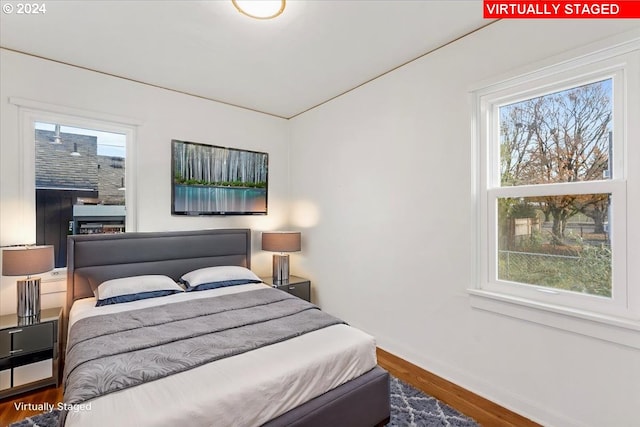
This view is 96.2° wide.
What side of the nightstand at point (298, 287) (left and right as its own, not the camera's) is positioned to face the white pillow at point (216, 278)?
right

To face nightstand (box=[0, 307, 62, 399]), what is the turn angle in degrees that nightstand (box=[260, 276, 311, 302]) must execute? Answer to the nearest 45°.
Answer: approximately 90° to its right

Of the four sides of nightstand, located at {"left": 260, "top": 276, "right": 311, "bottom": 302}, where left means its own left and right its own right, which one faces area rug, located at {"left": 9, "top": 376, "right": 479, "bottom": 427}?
front

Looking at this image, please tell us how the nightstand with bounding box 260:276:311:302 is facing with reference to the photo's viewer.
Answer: facing the viewer and to the right of the viewer

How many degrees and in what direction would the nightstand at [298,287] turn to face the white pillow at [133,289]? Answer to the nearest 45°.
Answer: approximately 90° to its right

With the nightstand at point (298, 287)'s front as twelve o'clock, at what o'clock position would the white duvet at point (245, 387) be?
The white duvet is roughly at 2 o'clock from the nightstand.

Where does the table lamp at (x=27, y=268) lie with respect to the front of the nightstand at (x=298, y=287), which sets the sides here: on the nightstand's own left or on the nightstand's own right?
on the nightstand's own right

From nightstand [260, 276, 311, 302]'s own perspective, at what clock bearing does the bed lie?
The bed is roughly at 2 o'clock from the nightstand.
